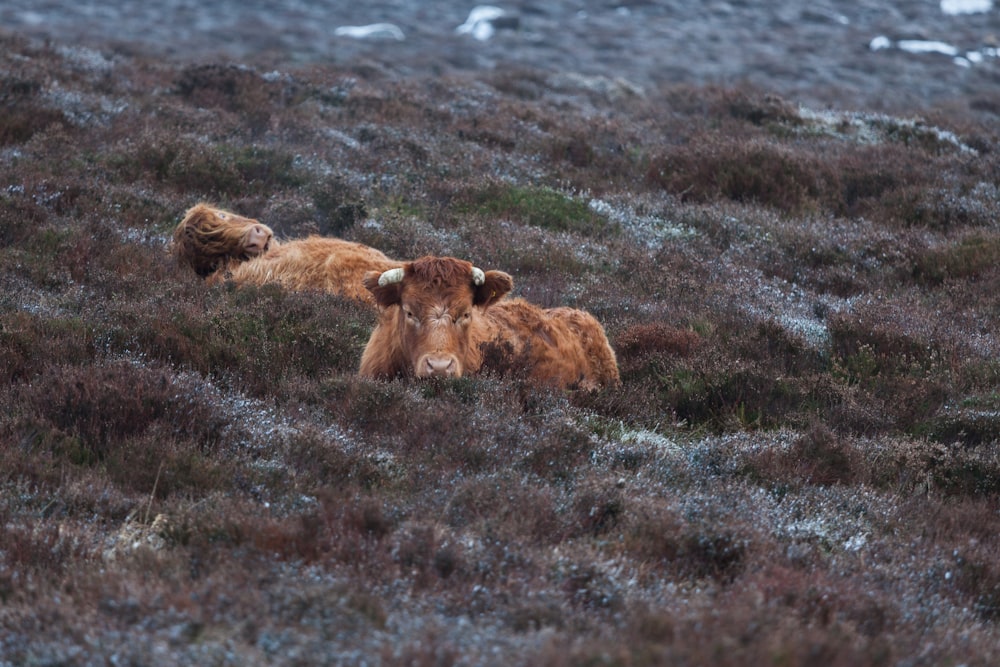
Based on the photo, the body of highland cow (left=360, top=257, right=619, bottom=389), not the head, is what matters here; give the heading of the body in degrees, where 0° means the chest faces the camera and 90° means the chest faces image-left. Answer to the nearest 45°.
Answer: approximately 45°

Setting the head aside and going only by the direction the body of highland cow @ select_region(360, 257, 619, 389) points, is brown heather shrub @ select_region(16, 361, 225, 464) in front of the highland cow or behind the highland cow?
in front

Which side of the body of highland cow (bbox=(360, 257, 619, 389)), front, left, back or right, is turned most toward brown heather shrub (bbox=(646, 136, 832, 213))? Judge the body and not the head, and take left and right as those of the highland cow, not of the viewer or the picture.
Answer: back

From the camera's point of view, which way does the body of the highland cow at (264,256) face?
to the viewer's left

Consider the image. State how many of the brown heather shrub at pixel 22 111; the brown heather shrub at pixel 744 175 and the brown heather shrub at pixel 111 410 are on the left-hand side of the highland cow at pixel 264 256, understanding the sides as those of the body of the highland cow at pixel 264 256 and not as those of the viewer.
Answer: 1

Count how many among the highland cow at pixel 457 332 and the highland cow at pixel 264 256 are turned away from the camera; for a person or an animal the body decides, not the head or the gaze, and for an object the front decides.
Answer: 0

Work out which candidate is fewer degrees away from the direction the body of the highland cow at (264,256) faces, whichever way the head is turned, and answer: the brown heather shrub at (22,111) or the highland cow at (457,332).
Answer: the brown heather shrub

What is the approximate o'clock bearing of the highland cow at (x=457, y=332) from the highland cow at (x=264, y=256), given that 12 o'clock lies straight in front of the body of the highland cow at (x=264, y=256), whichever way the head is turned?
the highland cow at (x=457, y=332) is roughly at 8 o'clock from the highland cow at (x=264, y=256).

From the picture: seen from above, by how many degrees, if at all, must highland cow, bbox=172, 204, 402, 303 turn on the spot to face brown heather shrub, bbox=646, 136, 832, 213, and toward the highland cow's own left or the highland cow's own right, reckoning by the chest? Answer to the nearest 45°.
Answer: approximately 135° to the highland cow's own right

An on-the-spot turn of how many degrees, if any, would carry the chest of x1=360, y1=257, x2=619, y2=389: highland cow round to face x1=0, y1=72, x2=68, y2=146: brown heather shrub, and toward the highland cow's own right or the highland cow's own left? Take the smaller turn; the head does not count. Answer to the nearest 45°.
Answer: approximately 90° to the highland cow's own right

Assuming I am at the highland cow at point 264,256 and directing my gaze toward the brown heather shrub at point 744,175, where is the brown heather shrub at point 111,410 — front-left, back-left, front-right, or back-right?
back-right

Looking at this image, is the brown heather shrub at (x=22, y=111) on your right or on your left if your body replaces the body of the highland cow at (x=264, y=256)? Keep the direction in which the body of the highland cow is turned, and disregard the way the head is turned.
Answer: on your right

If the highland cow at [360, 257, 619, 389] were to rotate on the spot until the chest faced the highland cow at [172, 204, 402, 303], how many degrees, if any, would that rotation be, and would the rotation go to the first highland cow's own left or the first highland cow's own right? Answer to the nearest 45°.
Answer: approximately 90° to the first highland cow's own right
